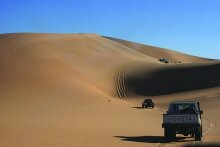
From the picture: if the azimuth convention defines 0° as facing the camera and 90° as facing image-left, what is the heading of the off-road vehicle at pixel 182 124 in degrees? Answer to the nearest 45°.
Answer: approximately 180°
